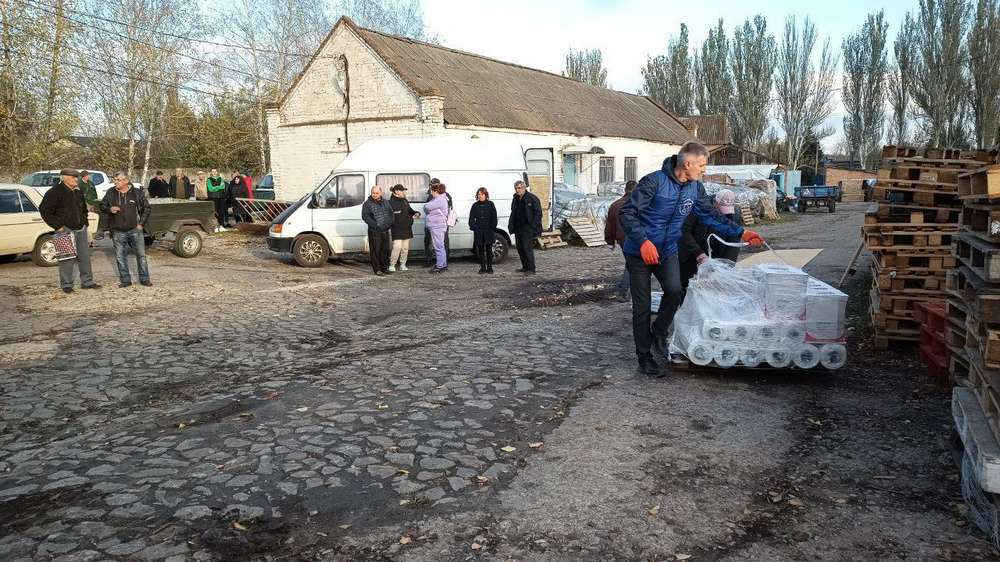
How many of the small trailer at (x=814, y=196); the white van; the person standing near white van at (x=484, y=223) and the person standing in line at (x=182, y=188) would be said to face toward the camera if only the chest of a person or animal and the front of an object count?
2

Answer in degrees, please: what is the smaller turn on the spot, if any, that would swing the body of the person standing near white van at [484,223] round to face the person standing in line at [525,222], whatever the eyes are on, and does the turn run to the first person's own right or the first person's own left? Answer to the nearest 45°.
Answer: approximately 90° to the first person's own left

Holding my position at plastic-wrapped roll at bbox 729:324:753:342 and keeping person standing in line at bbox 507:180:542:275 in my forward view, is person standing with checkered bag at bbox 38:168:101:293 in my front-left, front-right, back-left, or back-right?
front-left

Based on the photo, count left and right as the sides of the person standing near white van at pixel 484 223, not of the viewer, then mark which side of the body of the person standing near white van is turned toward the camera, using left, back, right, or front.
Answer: front

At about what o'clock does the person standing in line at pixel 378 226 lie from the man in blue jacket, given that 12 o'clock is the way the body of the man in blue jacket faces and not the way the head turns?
The person standing in line is roughly at 6 o'clock from the man in blue jacket.

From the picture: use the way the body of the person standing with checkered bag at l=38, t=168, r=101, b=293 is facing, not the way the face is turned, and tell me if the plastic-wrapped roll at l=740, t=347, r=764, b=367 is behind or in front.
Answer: in front

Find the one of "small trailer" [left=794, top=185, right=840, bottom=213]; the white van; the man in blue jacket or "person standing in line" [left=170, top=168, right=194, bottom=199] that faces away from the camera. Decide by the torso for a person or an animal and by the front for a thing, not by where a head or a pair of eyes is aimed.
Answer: the small trailer

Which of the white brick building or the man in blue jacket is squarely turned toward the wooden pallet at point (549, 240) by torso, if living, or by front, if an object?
the white brick building

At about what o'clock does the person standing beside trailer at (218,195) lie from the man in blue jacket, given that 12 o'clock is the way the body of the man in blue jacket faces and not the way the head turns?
The person standing beside trailer is roughly at 6 o'clock from the man in blue jacket.

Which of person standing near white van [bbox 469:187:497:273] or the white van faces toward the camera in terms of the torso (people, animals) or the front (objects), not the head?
the person standing near white van

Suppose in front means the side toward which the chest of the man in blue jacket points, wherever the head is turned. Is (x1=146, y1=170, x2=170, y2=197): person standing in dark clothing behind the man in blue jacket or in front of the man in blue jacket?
behind

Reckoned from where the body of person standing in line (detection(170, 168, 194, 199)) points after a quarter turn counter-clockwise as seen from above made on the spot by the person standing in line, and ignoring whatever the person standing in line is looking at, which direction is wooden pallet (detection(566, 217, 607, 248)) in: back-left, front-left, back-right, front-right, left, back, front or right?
front-right

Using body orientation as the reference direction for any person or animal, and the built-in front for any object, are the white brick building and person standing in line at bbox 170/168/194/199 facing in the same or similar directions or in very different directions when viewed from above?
same or similar directions

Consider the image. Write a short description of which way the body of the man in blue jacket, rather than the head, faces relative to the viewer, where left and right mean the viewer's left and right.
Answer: facing the viewer and to the right of the viewer

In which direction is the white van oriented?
to the viewer's left

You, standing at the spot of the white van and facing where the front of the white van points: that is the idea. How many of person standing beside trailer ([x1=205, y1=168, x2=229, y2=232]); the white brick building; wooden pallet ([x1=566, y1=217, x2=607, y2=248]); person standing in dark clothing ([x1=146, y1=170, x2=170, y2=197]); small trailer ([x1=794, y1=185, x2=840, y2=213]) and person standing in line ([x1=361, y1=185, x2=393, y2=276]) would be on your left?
1
